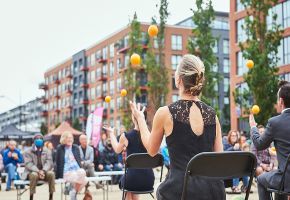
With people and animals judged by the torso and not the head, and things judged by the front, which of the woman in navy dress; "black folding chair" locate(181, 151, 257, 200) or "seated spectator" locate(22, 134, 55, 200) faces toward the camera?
the seated spectator

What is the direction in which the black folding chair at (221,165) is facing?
away from the camera

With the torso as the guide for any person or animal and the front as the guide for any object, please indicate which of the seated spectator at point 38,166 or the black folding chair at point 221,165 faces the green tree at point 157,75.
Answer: the black folding chair

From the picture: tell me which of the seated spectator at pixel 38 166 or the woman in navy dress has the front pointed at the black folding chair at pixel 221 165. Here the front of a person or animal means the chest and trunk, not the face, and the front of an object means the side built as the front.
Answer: the seated spectator

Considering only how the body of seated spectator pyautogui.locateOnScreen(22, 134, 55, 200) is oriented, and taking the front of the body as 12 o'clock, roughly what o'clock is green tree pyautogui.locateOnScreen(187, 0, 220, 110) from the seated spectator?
The green tree is roughly at 7 o'clock from the seated spectator.

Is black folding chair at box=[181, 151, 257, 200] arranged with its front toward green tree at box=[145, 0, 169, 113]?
yes

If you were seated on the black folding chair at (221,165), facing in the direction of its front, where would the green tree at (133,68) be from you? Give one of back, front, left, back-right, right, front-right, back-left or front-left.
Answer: front

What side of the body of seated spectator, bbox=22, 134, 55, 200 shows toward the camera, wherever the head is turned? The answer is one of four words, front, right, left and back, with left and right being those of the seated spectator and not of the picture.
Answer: front

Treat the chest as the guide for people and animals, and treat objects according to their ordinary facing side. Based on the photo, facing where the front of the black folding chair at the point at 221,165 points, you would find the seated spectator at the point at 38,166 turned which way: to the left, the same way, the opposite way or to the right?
the opposite way

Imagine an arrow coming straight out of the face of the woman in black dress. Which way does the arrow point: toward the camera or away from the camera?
away from the camera

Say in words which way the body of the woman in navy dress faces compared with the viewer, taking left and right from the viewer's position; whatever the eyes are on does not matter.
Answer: facing away from the viewer and to the left of the viewer

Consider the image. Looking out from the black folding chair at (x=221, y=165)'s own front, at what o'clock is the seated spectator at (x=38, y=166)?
The seated spectator is roughly at 11 o'clock from the black folding chair.

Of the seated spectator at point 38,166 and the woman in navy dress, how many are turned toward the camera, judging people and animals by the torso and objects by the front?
1

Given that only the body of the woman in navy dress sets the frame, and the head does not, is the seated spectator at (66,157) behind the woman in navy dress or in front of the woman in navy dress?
in front
